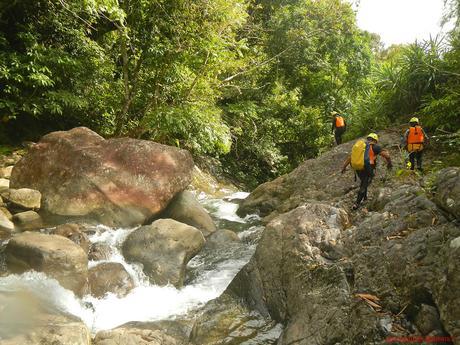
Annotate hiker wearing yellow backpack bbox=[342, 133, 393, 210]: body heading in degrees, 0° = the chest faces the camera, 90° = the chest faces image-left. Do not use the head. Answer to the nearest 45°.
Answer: approximately 225°

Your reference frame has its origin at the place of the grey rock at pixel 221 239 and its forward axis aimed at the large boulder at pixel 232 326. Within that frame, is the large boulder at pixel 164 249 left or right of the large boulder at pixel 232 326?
right

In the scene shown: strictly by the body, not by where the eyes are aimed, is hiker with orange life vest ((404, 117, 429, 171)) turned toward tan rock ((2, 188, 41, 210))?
no

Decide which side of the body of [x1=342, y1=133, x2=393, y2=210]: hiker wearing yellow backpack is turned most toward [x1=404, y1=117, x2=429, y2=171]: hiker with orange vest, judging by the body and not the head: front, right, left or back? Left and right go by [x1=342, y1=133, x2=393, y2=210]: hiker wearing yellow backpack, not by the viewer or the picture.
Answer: front

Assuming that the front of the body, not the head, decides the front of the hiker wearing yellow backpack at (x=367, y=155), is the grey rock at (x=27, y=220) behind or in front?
behind

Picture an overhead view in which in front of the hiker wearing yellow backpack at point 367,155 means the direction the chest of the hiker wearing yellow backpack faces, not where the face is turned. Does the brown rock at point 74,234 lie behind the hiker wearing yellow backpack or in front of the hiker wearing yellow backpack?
behind

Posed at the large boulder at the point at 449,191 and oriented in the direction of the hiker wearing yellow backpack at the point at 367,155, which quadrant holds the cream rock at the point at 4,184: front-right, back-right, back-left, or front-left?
front-left

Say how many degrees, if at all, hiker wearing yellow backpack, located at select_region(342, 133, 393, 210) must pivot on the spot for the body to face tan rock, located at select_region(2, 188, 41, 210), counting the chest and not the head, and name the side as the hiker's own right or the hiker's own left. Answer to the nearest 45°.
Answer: approximately 135° to the hiker's own left

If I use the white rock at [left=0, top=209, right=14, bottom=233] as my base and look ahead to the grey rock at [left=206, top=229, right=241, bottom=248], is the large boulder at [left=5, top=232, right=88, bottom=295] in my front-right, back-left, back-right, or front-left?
front-right

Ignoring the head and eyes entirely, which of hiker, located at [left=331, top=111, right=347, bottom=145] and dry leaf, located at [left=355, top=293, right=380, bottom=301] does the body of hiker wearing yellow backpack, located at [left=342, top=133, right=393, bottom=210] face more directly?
the hiker

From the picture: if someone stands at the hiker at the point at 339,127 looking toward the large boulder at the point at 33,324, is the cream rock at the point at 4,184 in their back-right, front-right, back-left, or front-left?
front-right
